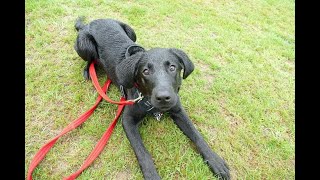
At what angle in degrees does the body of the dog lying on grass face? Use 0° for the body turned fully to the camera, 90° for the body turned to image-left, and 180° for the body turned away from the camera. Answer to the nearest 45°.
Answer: approximately 315°
